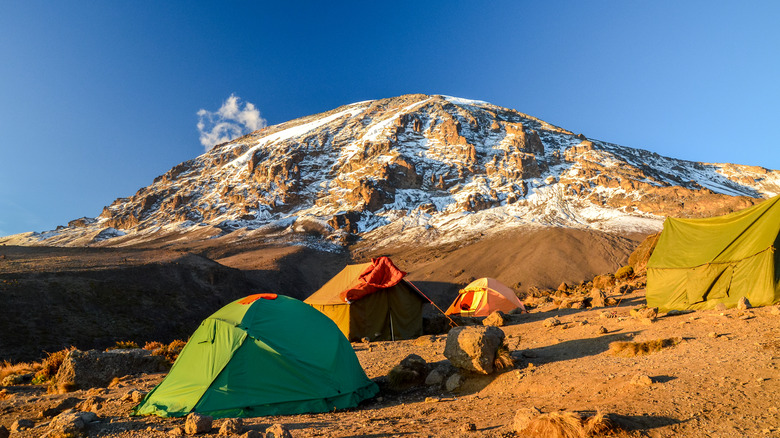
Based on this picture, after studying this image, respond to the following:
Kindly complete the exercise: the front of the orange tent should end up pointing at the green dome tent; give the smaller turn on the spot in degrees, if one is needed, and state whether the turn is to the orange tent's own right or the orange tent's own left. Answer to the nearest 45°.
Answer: approximately 45° to the orange tent's own left

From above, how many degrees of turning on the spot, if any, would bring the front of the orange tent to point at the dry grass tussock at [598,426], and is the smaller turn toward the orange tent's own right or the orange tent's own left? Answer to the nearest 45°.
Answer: approximately 45° to the orange tent's own left

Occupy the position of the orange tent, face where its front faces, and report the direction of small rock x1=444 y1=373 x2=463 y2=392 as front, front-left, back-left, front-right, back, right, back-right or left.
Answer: front-left

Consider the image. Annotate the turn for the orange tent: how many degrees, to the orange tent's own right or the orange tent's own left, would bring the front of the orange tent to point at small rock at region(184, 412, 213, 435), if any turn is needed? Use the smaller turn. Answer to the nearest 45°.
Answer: approximately 45° to the orange tent's own left

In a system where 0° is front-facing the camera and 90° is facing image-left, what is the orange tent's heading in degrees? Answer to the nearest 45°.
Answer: approximately 45°

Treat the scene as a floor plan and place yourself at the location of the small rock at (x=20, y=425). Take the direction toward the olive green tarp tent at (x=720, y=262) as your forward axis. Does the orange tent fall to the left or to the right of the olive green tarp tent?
left

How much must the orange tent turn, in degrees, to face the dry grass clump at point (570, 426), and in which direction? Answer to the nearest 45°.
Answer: approximately 45° to its left

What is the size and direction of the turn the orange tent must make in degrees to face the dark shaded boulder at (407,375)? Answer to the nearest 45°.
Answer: approximately 45° to its left

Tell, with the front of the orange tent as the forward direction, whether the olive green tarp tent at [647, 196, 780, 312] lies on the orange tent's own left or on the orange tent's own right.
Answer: on the orange tent's own left

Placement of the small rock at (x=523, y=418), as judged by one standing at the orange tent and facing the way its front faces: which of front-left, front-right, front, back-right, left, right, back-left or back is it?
front-left
